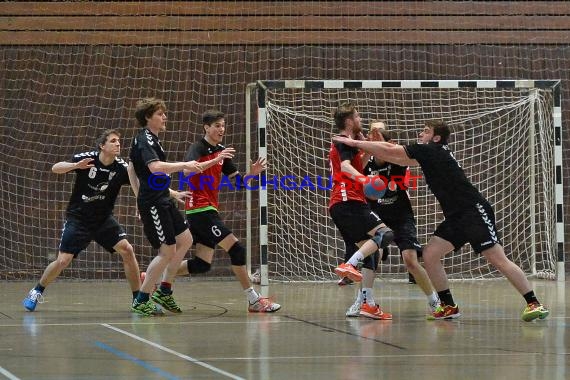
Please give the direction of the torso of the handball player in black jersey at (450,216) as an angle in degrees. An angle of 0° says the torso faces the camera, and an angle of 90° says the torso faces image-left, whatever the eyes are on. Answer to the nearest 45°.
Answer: approximately 90°

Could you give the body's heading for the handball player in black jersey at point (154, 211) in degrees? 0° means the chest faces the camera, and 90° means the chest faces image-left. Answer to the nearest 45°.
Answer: approximately 270°

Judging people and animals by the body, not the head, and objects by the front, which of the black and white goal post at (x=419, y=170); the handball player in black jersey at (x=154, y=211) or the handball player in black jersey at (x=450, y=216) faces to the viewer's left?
the handball player in black jersey at (x=450, y=216)

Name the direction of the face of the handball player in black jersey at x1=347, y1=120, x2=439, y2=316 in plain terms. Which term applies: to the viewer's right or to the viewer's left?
to the viewer's left

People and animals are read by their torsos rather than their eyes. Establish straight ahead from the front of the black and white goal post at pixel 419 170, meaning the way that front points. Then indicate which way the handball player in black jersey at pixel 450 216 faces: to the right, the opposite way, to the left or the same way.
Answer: to the right

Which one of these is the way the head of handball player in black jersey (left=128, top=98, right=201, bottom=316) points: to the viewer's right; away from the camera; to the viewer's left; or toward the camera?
to the viewer's right

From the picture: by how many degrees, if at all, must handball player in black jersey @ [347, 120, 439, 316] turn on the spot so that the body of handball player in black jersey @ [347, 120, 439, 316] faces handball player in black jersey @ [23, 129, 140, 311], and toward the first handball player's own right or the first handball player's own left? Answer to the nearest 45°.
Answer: approximately 45° to the first handball player's own right

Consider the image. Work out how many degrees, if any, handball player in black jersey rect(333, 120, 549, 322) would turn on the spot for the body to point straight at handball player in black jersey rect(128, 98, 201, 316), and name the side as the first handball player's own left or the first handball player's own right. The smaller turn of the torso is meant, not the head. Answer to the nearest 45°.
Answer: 0° — they already face them
